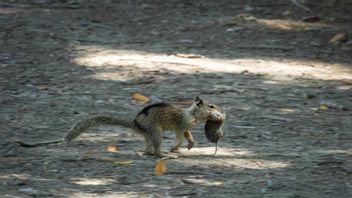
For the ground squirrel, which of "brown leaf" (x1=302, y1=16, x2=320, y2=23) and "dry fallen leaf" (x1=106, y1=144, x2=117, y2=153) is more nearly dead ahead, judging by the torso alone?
the brown leaf

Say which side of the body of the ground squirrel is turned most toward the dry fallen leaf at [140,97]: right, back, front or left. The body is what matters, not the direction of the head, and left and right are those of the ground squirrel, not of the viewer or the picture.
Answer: left

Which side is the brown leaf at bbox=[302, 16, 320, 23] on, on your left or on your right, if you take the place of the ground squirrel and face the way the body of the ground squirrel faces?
on your left

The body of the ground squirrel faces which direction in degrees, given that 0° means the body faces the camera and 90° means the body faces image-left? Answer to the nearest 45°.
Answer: approximately 270°
